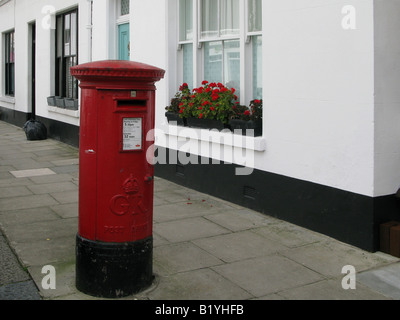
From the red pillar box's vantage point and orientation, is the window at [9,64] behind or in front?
behind

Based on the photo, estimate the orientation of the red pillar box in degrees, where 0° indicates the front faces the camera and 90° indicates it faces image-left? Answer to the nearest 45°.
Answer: approximately 315°

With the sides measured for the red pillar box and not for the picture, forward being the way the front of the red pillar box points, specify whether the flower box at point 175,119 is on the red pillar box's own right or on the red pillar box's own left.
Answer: on the red pillar box's own left

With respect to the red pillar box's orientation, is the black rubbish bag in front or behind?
behind

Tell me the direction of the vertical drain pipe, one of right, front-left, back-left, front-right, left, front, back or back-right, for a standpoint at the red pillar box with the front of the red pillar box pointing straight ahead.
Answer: back-left

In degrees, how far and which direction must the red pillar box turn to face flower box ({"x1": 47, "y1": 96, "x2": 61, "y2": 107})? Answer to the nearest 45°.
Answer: approximately 135° to its left

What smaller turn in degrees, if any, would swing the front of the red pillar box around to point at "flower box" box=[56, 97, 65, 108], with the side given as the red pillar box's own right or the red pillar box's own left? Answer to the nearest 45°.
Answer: approximately 135° to the red pillar box's own left
